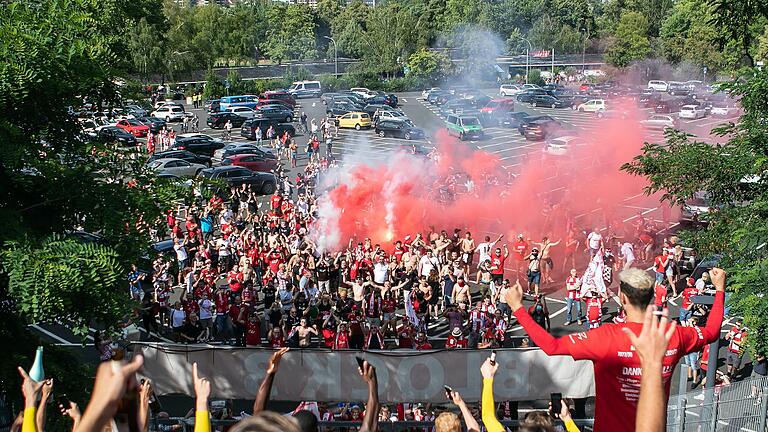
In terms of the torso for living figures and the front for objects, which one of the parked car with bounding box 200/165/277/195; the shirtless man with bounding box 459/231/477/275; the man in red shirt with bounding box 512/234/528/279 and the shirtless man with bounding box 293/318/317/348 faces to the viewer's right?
the parked car

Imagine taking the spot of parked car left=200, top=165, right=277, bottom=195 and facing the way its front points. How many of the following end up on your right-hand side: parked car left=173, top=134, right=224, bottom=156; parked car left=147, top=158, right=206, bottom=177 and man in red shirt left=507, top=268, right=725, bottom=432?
1

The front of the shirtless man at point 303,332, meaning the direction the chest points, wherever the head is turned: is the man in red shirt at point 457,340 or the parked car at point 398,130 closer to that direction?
the man in red shirt

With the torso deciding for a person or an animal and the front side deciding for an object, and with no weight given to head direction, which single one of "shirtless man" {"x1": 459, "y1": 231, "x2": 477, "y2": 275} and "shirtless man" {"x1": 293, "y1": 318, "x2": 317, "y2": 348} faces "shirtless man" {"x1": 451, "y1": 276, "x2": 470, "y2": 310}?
"shirtless man" {"x1": 459, "y1": 231, "x2": 477, "y2": 275}

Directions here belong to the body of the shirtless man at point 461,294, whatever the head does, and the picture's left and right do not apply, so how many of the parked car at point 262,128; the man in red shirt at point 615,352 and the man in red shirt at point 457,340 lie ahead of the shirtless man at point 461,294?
2

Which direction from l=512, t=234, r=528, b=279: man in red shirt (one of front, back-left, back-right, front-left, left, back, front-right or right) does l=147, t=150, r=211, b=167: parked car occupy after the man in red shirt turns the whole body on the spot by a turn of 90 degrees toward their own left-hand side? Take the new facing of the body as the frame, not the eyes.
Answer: back-left

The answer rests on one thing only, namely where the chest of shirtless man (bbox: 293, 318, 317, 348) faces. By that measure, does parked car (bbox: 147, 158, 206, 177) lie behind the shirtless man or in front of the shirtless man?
behind

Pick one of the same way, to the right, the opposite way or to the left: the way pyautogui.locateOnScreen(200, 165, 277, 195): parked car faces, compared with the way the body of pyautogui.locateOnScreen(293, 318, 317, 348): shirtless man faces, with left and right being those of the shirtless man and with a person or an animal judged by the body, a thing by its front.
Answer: to the left

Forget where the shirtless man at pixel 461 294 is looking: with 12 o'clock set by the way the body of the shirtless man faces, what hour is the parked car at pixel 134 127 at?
The parked car is roughly at 5 o'clock from the shirtless man.

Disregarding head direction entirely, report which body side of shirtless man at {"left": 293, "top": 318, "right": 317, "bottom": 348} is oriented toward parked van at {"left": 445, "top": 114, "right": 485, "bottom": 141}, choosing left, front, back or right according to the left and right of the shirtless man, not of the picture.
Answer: back

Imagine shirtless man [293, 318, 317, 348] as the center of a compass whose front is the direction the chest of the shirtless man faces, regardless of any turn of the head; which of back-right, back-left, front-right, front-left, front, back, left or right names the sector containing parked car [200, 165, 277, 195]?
back

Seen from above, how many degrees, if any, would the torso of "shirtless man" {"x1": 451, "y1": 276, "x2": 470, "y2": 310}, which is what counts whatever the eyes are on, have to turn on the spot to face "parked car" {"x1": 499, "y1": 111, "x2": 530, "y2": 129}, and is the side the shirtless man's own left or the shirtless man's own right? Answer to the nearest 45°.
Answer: approximately 180°

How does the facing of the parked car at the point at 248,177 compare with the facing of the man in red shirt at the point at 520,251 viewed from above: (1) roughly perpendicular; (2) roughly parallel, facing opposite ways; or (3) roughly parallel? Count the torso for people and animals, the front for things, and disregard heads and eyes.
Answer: roughly perpendicular

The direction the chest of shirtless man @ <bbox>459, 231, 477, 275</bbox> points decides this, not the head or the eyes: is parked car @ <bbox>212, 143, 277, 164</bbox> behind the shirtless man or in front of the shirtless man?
behind
